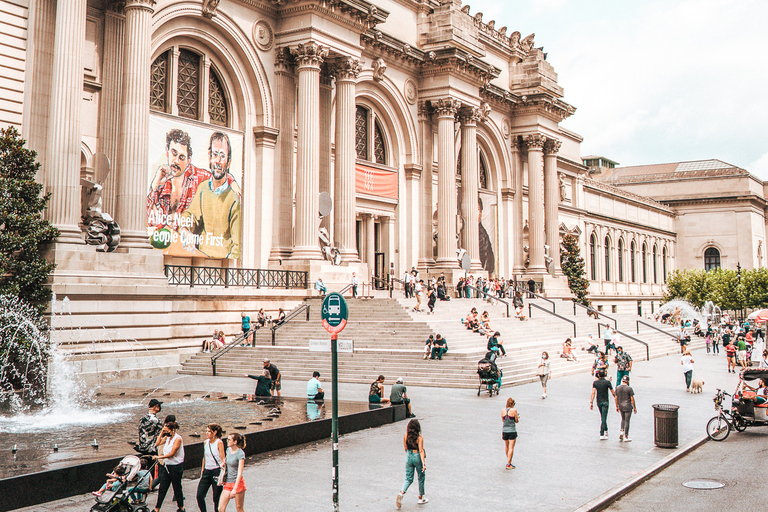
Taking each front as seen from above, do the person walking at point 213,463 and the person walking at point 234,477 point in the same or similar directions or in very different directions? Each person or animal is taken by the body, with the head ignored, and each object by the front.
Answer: same or similar directions

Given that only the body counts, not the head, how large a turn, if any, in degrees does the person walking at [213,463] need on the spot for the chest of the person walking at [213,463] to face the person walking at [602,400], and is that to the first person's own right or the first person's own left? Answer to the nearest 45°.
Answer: approximately 180°

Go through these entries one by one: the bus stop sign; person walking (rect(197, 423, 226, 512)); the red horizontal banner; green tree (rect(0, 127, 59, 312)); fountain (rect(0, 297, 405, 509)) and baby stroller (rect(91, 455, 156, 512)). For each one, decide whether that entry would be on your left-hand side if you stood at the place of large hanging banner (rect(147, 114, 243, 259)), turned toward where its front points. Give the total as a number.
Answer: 1

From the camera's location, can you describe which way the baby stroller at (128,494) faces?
facing to the left of the viewer

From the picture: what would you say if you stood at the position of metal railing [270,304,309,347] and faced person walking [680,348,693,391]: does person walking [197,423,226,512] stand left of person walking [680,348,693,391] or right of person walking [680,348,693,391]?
right

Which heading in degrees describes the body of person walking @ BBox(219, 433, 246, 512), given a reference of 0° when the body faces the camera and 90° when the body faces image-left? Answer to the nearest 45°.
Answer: approximately 45°

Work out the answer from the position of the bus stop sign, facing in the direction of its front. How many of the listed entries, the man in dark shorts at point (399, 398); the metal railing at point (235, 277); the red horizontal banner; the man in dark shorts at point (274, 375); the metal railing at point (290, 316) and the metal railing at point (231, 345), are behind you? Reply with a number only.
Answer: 6

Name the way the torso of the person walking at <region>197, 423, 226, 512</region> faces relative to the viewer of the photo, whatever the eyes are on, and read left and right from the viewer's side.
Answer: facing the viewer and to the left of the viewer

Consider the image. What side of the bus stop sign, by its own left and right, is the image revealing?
front

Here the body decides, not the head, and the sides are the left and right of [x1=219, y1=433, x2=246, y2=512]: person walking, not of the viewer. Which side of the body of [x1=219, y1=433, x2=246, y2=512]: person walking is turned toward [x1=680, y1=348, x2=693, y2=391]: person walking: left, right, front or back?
back

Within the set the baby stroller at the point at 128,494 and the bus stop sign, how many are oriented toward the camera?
1

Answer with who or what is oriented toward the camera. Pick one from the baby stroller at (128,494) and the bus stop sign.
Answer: the bus stop sign

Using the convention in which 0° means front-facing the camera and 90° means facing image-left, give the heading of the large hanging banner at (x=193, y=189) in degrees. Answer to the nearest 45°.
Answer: approximately 315°
